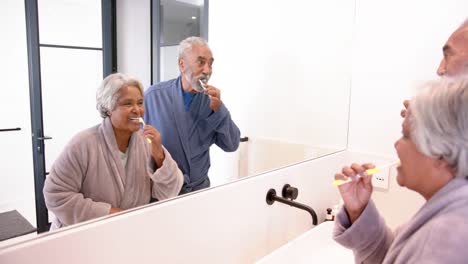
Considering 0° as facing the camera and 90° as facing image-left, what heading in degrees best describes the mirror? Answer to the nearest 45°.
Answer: approximately 315°

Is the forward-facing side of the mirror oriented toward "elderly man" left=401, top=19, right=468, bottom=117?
yes

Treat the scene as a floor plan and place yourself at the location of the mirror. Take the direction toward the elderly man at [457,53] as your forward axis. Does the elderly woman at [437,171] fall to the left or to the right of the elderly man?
right

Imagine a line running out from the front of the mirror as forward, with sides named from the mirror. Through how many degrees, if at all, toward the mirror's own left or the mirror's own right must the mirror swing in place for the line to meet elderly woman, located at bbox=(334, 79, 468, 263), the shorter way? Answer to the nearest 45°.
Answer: approximately 45° to the mirror's own right
